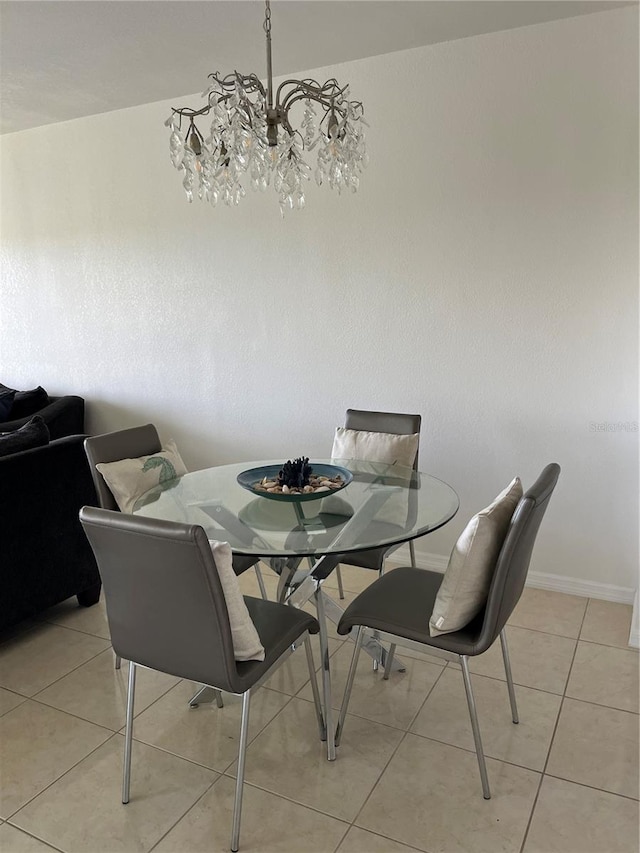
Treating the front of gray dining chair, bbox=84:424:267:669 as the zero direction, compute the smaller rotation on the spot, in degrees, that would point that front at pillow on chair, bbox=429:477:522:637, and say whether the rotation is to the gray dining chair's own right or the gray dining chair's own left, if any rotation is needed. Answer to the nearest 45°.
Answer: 0° — it already faces it

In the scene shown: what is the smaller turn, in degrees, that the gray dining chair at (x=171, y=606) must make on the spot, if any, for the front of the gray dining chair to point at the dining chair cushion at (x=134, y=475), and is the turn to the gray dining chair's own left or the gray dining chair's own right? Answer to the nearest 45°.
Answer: approximately 45° to the gray dining chair's own left

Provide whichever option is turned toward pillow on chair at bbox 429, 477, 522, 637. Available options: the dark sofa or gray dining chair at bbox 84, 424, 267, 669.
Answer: the gray dining chair

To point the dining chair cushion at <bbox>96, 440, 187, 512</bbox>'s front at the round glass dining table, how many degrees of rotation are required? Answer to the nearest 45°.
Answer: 0° — it already faces it

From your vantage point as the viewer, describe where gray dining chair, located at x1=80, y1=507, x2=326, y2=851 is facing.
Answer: facing away from the viewer and to the right of the viewer

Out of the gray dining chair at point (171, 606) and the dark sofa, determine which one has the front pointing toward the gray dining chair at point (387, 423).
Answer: the gray dining chair at point (171, 606)
